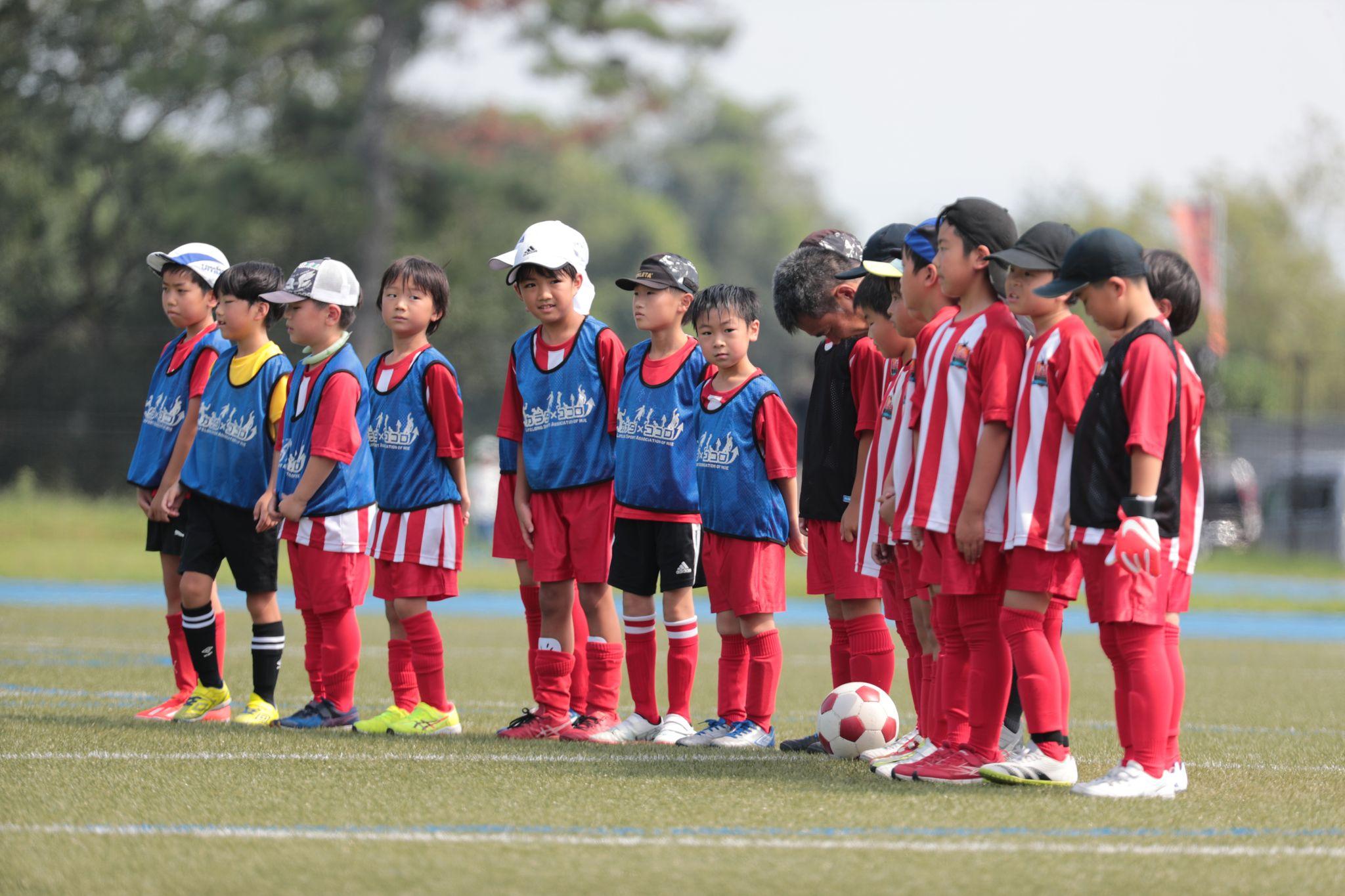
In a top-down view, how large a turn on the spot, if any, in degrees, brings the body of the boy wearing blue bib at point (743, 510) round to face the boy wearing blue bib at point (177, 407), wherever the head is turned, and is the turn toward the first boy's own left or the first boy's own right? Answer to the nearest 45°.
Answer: approximately 45° to the first boy's own right

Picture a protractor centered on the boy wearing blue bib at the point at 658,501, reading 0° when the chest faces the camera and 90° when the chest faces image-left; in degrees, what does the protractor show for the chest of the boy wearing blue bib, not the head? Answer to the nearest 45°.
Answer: approximately 45°

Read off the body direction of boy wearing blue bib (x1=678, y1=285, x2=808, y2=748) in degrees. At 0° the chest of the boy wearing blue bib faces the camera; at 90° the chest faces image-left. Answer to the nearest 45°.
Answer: approximately 45°

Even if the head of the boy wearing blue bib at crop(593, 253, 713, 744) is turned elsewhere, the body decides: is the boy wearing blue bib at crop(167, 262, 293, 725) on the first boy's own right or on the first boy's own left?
on the first boy's own right

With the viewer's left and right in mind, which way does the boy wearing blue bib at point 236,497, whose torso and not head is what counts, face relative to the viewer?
facing the viewer and to the left of the viewer

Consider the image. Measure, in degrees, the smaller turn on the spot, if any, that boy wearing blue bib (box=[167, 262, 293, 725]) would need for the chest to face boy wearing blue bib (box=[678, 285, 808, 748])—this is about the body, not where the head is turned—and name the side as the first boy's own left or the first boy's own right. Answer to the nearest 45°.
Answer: approximately 90° to the first boy's own left

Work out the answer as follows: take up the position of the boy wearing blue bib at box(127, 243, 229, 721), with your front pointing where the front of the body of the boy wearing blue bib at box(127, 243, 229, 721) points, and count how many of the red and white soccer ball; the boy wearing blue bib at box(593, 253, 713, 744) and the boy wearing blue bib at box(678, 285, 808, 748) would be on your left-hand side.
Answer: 3
